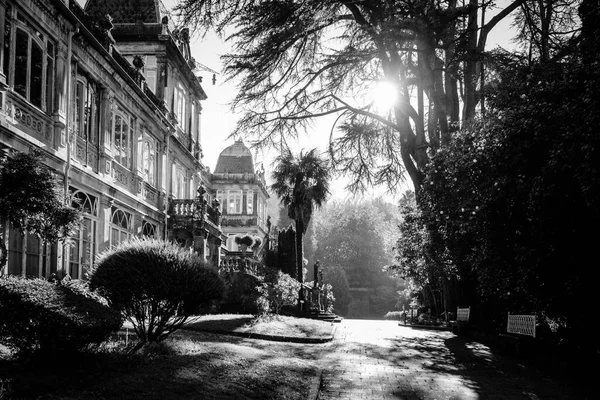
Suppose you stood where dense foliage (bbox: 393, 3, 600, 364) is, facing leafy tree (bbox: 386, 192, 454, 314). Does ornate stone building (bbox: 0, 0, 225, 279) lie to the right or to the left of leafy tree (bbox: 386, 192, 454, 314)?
left

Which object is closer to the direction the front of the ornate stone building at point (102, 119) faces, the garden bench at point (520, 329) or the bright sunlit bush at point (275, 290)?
the garden bench

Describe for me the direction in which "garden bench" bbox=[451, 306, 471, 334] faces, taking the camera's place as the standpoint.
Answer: facing the viewer and to the left of the viewer

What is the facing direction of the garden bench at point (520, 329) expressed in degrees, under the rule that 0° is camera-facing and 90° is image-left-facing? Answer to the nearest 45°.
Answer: approximately 45°

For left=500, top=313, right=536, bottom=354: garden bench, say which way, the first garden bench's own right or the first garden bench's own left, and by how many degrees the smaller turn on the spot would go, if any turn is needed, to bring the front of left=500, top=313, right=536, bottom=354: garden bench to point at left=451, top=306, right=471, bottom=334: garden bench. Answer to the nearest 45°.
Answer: approximately 135° to the first garden bench's own right

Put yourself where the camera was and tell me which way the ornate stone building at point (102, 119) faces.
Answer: facing the viewer and to the right of the viewer

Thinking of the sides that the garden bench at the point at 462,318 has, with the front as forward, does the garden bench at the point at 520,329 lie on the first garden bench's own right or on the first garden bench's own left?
on the first garden bench's own left

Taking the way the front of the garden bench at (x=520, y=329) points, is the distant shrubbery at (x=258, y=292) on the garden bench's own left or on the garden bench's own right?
on the garden bench's own right

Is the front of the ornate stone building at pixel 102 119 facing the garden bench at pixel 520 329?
yes

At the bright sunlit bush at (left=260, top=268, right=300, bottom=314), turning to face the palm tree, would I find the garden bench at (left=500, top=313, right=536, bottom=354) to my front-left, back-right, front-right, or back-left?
back-right

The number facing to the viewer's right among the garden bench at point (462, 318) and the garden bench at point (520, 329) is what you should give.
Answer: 0
